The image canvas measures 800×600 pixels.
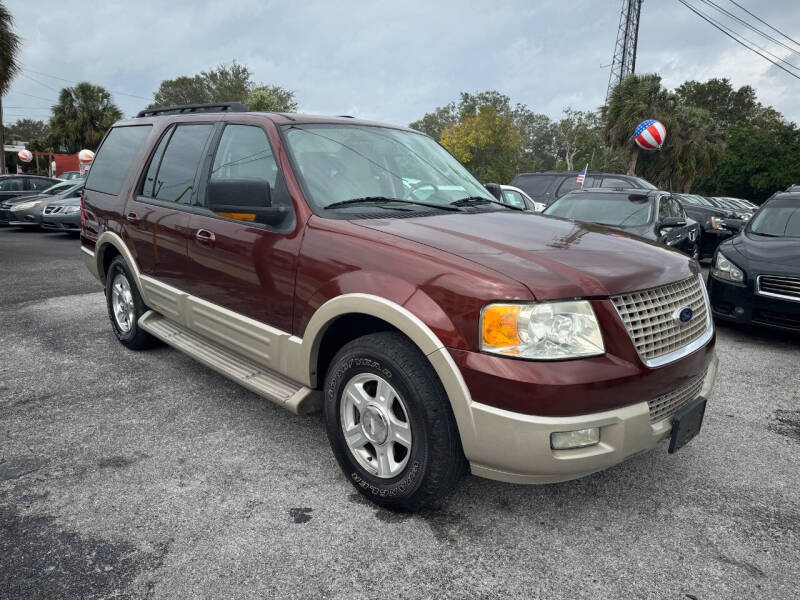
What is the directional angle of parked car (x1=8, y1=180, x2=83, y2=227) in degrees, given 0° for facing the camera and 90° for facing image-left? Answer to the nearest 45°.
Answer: approximately 45°

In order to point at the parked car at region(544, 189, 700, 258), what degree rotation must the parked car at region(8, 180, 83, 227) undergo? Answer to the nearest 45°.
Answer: approximately 90° to its left

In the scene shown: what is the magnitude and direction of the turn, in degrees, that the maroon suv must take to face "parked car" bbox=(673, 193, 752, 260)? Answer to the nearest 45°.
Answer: approximately 90° to its left

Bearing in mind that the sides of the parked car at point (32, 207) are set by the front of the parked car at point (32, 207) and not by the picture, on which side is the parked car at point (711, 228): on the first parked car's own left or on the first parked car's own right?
on the first parked car's own left

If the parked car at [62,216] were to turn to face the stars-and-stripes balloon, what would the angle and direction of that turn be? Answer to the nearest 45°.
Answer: approximately 135° to its left

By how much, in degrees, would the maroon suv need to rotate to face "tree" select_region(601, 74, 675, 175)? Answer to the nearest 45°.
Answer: approximately 90° to its left

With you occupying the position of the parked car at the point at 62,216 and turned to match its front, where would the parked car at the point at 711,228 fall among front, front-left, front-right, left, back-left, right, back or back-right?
left

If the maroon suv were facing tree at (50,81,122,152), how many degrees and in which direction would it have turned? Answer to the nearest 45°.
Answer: approximately 180°

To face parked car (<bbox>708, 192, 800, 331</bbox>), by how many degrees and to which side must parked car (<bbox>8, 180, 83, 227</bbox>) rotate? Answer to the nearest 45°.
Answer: approximately 90° to its left

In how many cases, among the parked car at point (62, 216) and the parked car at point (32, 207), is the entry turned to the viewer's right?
0

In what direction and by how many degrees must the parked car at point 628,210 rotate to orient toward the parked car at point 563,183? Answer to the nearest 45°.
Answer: approximately 135° to its right

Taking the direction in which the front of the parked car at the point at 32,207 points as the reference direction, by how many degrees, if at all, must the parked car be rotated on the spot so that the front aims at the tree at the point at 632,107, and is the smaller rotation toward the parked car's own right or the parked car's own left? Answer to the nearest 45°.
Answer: approximately 135° to the parked car's own left
